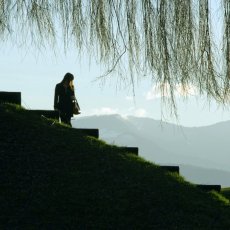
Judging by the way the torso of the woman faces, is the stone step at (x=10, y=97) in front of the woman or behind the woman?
behind

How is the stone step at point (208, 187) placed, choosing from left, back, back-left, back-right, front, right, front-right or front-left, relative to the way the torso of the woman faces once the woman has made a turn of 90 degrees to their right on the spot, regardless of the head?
left

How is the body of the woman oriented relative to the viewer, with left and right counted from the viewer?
facing to the right of the viewer

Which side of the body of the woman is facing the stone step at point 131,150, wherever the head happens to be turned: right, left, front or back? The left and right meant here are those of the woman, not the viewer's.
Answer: front

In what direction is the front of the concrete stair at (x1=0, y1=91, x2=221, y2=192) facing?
to the viewer's right
